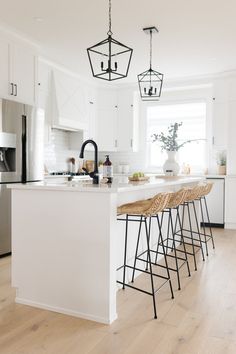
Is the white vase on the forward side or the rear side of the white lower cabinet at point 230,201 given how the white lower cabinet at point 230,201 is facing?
on the forward side

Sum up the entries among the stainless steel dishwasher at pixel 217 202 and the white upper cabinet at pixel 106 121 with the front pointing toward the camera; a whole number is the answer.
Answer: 2

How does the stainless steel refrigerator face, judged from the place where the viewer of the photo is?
facing the viewer and to the right of the viewer

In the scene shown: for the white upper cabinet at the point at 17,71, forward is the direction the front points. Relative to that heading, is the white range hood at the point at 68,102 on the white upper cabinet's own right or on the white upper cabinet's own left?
on the white upper cabinet's own left

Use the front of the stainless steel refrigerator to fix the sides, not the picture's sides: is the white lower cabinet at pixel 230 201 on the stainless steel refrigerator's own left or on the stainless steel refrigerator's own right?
on the stainless steel refrigerator's own left

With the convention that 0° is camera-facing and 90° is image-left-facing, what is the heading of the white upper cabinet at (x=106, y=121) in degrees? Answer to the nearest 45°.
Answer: approximately 0°

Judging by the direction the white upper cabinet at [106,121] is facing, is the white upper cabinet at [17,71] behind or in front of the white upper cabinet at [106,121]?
in front

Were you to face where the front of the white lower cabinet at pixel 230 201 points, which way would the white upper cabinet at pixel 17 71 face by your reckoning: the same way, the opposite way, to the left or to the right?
to the left

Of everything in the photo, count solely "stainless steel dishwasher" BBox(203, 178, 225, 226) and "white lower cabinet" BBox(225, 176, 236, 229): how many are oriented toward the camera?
2

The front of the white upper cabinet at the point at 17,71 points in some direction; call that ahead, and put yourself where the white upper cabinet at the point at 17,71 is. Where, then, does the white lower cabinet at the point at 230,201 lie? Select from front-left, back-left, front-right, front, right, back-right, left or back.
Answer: front-left

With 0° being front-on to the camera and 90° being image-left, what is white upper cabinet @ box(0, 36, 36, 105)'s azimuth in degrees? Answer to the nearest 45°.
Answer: approximately 315°

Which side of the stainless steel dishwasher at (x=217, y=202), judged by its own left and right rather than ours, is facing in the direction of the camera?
front
